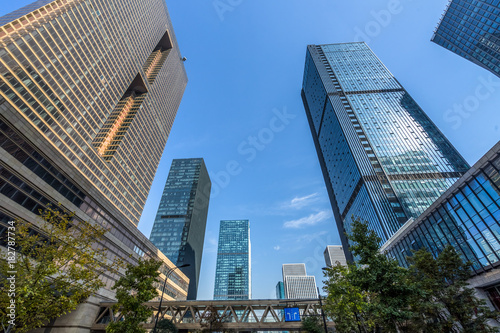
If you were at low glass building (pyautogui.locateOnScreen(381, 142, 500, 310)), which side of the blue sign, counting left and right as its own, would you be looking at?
left

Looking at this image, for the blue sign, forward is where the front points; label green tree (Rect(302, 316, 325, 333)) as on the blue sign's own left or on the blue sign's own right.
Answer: on the blue sign's own left

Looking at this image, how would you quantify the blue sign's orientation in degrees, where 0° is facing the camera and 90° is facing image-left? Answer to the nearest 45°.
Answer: approximately 0°

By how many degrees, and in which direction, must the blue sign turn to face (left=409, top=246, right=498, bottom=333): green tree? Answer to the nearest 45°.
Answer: approximately 45° to its left

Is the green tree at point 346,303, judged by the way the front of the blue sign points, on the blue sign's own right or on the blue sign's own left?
on the blue sign's own left

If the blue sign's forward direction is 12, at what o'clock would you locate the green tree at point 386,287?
The green tree is roughly at 11 o'clock from the blue sign.
